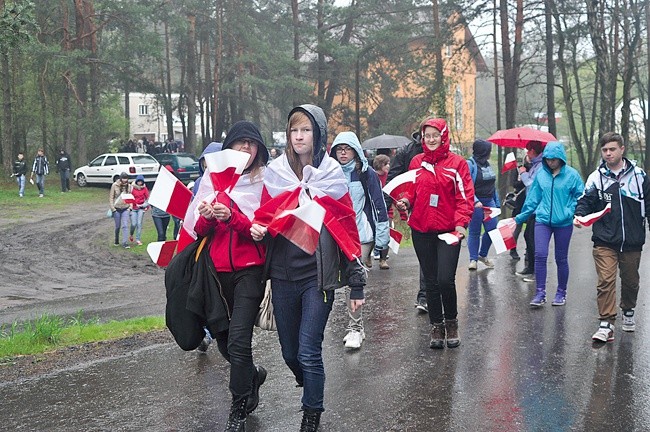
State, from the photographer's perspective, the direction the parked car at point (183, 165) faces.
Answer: facing away from the viewer and to the left of the viewer

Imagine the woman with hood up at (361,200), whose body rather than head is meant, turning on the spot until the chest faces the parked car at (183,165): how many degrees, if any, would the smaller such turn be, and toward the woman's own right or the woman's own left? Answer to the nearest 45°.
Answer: approximately 135° to the woman's own right

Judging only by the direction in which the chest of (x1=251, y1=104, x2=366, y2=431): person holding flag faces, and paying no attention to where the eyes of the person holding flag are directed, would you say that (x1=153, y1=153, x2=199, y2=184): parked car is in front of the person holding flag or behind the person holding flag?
behind

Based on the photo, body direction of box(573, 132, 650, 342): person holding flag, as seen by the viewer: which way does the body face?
toward the camera

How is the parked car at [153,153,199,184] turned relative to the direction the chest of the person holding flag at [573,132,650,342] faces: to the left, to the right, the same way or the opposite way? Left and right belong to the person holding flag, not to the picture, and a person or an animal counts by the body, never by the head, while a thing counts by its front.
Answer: to the right

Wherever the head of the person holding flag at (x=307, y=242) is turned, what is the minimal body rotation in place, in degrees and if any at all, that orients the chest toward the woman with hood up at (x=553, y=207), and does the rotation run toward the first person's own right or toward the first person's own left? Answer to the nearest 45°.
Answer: approximately 135° to the first person's own left

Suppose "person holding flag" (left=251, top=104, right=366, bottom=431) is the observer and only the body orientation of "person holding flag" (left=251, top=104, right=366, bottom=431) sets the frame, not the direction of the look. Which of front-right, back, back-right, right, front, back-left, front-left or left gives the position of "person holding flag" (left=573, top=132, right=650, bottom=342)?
back-left

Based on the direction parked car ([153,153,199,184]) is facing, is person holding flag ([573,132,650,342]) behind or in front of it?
behind

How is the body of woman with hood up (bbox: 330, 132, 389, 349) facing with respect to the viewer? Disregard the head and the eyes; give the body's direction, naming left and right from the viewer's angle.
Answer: facing the viewer and to the left of the viewer

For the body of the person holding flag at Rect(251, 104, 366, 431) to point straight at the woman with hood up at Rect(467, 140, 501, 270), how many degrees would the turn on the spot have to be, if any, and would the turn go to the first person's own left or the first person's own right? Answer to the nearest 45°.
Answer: approximately 180°
